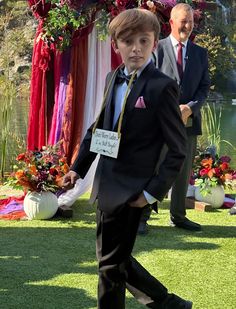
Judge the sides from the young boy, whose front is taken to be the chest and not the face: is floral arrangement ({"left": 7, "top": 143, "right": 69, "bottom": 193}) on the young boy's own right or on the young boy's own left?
on the young boy's own right

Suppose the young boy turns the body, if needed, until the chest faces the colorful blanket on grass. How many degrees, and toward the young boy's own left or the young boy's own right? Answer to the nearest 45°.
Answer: approximately 135° to the young boy's own right

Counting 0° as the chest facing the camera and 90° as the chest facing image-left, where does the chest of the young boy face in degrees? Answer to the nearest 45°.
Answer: approximately 45°

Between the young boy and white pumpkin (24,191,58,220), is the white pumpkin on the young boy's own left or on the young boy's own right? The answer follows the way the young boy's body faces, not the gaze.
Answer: on the young boy's own right

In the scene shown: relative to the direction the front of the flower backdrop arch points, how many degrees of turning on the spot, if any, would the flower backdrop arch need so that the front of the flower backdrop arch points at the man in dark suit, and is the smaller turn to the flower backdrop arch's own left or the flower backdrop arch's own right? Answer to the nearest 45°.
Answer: approximately 45° to the flower backdrop arch's own left

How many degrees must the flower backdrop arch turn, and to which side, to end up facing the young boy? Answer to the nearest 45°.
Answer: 0° — it already faces them
